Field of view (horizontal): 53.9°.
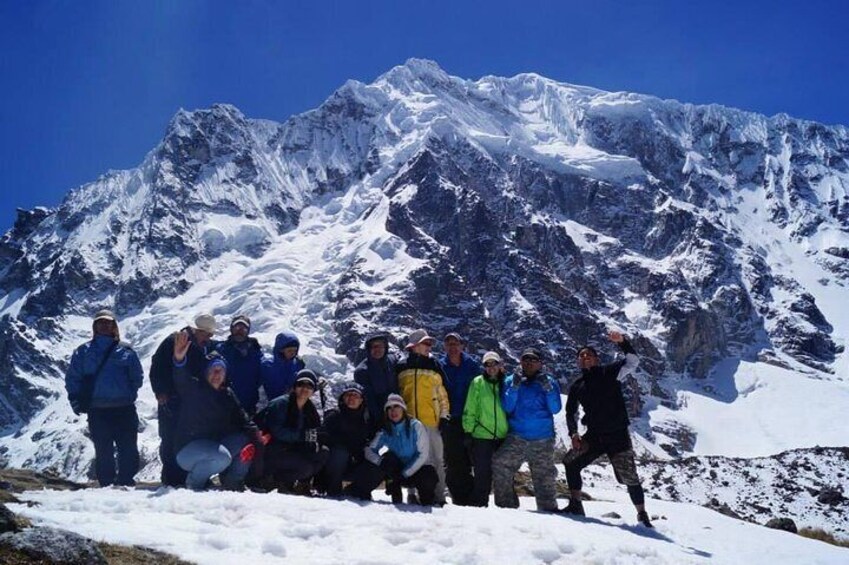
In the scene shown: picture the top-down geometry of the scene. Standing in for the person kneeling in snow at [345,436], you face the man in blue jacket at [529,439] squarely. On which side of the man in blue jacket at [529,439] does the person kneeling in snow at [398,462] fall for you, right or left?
right

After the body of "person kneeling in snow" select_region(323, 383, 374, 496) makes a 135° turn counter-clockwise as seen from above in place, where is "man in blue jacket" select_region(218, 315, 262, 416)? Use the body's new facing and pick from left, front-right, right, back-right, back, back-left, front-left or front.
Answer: left

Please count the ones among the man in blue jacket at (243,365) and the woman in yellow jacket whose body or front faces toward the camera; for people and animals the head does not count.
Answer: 2

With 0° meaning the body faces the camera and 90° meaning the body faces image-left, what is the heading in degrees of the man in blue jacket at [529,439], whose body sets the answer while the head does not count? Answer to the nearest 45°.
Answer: approximately 0°

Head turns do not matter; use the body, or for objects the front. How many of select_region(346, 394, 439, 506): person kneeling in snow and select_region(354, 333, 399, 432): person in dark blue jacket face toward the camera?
2

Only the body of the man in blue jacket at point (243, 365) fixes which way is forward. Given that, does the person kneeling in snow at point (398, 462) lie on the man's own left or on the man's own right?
on the man's own left
